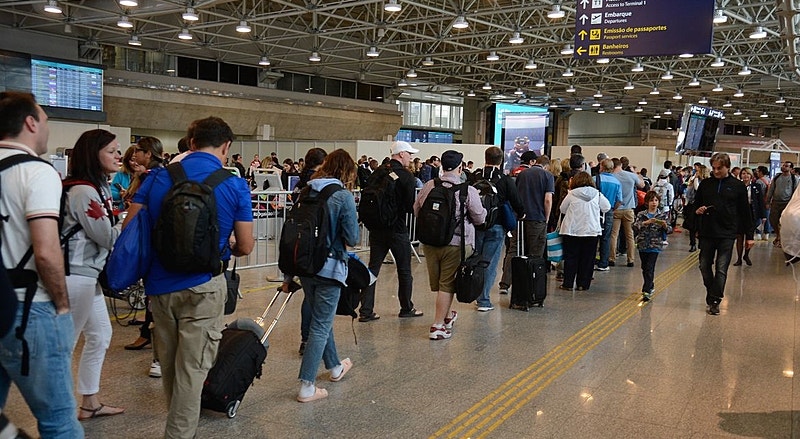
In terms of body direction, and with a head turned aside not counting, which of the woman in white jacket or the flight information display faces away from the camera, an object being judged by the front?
the woman in white jacket

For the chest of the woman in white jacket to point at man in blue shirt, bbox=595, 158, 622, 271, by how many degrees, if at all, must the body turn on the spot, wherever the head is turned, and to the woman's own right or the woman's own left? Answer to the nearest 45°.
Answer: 0° — they already face them

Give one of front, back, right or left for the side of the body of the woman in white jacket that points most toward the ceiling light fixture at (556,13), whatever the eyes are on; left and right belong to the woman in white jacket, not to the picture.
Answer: front

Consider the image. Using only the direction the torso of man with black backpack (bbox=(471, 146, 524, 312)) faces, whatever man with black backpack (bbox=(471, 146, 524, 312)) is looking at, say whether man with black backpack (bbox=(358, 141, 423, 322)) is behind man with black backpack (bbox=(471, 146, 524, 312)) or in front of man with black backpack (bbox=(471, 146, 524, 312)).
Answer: behind

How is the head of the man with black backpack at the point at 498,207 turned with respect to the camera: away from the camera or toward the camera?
away from the camera

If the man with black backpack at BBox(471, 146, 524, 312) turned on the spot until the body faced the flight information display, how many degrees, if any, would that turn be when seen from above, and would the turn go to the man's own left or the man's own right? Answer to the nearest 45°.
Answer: approximately 90° to the man's own left

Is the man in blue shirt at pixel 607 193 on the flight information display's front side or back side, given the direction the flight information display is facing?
on the front side

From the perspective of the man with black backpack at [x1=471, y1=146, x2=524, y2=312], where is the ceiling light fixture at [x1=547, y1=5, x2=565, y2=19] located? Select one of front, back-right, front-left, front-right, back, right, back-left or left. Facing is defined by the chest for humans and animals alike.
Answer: front-left

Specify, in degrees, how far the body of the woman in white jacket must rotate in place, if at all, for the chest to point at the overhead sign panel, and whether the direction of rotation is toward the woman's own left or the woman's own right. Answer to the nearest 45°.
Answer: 0° — they already face it

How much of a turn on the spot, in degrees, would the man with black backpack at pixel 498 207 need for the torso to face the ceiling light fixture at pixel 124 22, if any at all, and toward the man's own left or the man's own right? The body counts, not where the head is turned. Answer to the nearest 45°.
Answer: approximately 90° to the man's own left

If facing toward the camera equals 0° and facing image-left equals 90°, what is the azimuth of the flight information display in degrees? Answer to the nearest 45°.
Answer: approximately 315°

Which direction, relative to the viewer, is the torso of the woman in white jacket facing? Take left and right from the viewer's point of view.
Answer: facing away from the viewer

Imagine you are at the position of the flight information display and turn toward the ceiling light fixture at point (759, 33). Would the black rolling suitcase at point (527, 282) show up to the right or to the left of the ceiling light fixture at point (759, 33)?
right

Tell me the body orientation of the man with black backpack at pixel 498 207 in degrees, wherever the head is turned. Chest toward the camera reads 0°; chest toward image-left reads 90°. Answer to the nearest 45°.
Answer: approximately 225°

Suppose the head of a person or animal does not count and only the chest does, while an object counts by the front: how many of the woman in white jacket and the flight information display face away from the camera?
1

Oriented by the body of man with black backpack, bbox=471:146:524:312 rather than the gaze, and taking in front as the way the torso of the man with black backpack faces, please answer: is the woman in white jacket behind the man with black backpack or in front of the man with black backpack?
in front
